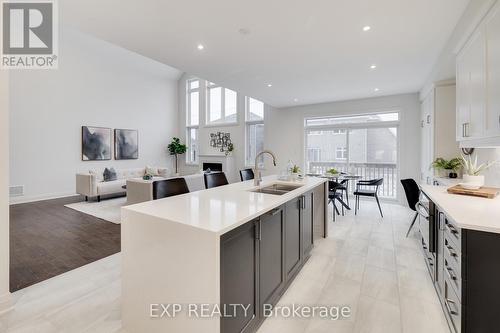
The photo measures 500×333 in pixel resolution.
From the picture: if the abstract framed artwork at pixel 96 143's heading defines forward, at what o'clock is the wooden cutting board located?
The wooden cutting board is roughly at 1 o'clock from the abstract framed artwork.

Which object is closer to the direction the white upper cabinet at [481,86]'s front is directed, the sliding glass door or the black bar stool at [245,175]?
the black bar stool

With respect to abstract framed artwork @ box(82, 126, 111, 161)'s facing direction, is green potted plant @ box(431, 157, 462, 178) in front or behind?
in front

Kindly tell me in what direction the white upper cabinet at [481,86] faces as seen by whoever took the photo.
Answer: facing to the left of the viewer

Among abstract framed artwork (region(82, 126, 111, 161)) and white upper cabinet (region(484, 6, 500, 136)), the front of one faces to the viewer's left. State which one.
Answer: the white upper cabinet

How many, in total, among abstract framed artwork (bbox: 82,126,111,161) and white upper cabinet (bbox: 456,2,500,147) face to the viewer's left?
1

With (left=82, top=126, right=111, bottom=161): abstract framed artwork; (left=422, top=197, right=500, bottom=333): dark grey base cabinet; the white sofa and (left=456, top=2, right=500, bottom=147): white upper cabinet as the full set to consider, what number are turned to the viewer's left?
2
